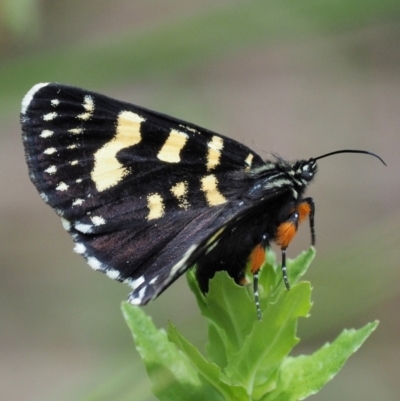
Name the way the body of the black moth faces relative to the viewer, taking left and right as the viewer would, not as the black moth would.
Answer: facing to the right of the viewer
